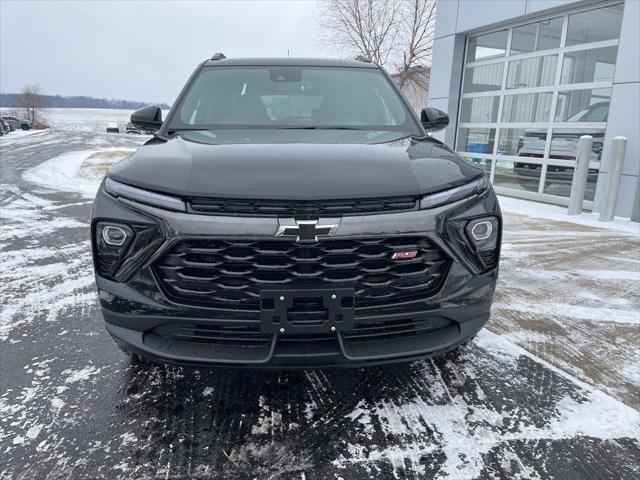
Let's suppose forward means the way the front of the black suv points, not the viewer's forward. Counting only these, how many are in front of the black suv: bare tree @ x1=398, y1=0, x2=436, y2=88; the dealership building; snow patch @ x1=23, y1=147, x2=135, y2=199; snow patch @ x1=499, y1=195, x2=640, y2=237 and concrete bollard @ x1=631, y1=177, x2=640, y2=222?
0

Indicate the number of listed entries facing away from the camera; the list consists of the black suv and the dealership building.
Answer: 0

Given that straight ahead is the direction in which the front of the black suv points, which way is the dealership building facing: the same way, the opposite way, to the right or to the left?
to the right

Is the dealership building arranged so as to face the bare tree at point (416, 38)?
no

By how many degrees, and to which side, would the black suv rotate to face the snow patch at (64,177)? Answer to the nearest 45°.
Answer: approximately 135° to its right

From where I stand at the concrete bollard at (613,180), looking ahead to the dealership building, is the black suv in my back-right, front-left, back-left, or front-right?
back-left

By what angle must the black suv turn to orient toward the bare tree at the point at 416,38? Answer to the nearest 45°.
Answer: approximately 180°

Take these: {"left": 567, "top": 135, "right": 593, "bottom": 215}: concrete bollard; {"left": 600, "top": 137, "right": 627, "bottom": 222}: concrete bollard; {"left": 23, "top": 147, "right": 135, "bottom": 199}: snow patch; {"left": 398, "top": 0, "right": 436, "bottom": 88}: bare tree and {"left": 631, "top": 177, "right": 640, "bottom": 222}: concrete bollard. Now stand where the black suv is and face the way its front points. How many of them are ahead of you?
0

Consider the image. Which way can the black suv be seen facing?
toward the camera

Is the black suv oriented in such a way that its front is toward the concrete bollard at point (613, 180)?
no

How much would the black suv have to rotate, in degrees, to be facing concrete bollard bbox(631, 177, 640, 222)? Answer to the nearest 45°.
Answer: approximately 135° to its left
